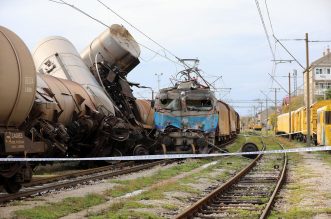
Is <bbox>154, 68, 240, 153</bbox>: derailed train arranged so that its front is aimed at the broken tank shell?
no

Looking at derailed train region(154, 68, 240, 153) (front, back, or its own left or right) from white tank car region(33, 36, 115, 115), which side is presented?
right

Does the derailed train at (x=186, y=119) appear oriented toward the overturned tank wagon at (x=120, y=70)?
no

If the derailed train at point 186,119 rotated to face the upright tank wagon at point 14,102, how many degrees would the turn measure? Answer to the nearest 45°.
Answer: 0° — it already faces it

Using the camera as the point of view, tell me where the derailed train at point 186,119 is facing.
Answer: facing the viewer
